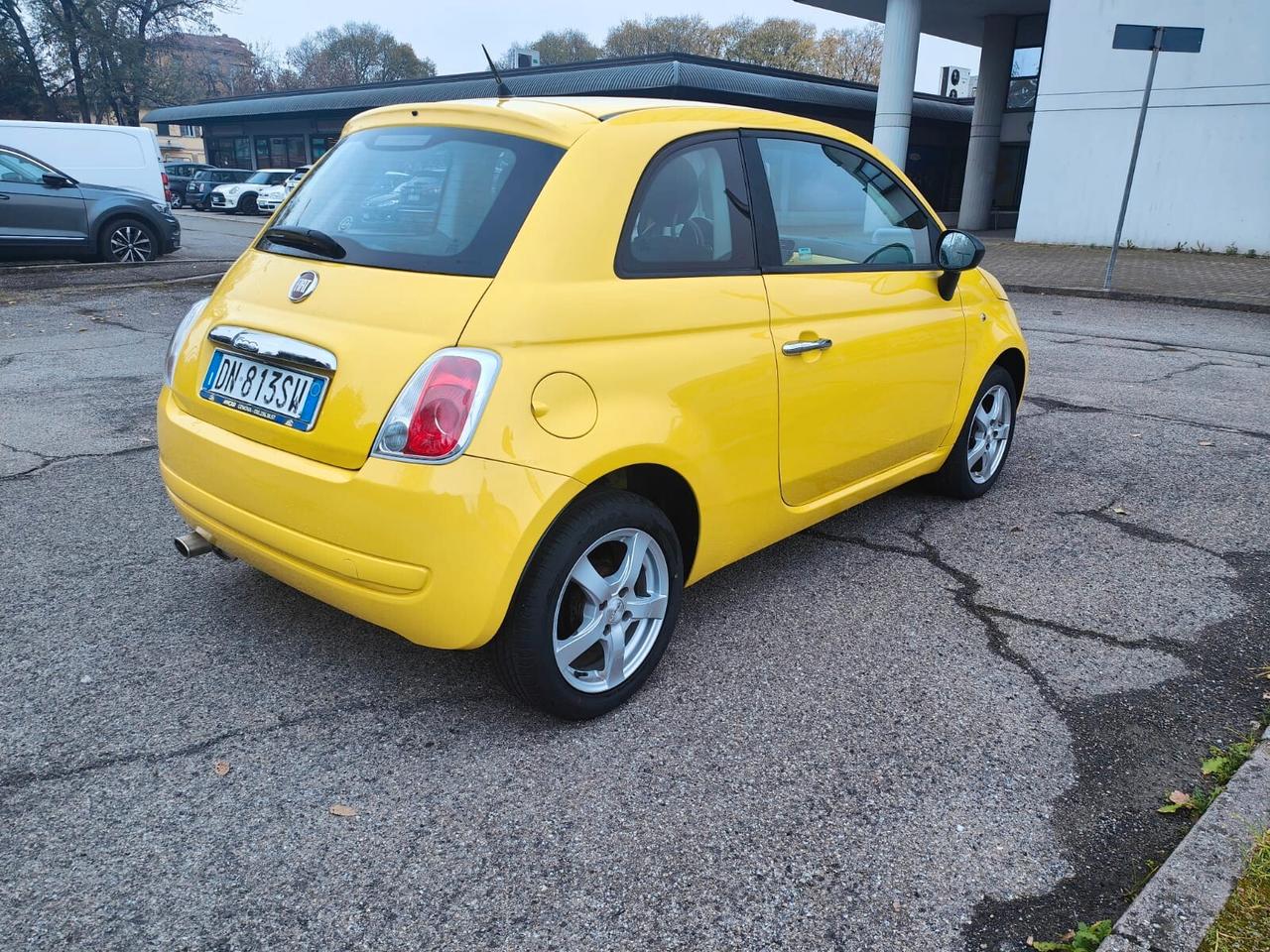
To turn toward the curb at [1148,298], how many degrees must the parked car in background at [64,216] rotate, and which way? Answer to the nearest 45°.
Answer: approximately 45° to its right

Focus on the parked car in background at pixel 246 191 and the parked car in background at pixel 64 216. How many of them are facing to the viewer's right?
1

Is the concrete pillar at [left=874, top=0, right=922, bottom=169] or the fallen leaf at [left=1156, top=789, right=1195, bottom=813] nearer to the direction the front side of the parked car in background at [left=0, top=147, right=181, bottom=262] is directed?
the concrete pillar

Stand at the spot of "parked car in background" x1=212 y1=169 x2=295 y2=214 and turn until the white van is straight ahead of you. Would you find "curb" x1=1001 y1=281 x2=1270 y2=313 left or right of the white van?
left

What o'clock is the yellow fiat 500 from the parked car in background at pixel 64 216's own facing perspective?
The yellow fiat 500 is roughly at 3 o'clock from the parked car in background.

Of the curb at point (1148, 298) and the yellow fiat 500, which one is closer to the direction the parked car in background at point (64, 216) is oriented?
the curb

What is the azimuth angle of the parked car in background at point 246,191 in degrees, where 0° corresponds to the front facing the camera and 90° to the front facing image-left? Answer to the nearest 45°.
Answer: approximately 45°

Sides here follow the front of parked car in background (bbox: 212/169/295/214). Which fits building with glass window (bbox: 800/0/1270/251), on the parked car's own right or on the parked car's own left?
on the parked car's own left

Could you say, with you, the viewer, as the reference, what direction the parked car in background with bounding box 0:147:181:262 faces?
facing to the right of the viewer

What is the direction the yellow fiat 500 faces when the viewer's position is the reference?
facing away from the viewer and to the right of the viewer

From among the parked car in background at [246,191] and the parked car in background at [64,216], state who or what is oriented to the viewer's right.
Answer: the parked car in background at [64,216]

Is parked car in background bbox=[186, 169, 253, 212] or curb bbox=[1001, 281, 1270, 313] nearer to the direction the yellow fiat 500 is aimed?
the curb

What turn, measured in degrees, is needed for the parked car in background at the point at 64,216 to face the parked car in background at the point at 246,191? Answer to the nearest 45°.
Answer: approximately 90° to its left

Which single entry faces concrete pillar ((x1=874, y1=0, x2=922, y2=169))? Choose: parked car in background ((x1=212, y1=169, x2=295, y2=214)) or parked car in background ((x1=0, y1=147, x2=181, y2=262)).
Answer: parked car in background ((x1=0, y1=147, x2=181, y2=262))

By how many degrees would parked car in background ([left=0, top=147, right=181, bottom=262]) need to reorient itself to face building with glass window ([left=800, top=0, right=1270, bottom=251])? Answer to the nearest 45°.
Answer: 0° — it already faces it
